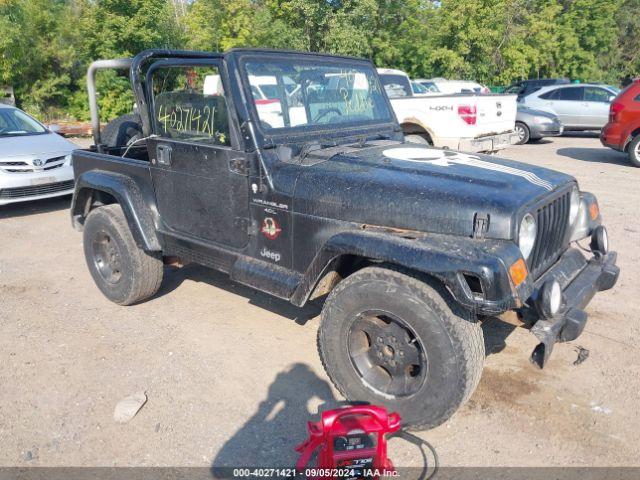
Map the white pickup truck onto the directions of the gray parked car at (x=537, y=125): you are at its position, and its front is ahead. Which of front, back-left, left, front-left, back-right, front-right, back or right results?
front-right

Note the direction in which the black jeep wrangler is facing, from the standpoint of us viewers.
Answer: facing the viewer and to the right of the viewer

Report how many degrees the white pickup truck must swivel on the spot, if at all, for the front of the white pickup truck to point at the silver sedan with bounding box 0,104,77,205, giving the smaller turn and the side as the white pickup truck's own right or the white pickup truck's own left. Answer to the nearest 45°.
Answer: approximately 90° to the white pickup truck's own left

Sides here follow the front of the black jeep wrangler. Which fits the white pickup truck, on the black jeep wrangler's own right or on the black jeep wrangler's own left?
on the black jeep wrangler's own left

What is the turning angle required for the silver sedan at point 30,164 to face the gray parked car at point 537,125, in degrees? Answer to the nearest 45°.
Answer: approximately 45° to its left

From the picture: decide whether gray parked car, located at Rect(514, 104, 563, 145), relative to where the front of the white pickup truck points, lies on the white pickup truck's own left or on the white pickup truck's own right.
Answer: on the white pickup truck's own right

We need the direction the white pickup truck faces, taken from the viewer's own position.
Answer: facing away from the viewer and to the left of the viewer
